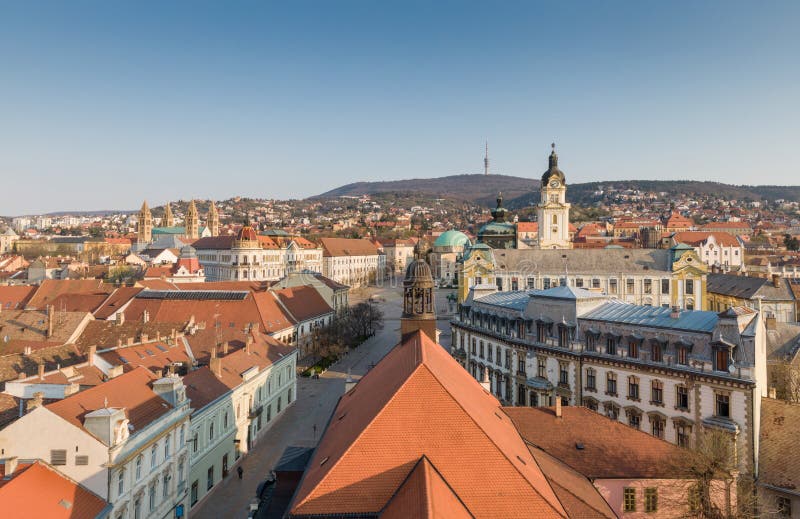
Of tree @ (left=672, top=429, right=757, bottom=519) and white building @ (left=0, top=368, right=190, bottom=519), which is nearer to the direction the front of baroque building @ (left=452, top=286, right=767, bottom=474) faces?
the white building

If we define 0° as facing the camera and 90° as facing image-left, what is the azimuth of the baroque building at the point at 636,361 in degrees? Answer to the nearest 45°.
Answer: approximately 45°

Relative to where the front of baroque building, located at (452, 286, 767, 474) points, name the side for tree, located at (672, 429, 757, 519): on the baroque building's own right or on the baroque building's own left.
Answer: on the baroque building's own left

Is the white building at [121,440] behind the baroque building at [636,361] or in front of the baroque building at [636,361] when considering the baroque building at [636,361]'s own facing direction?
in front
